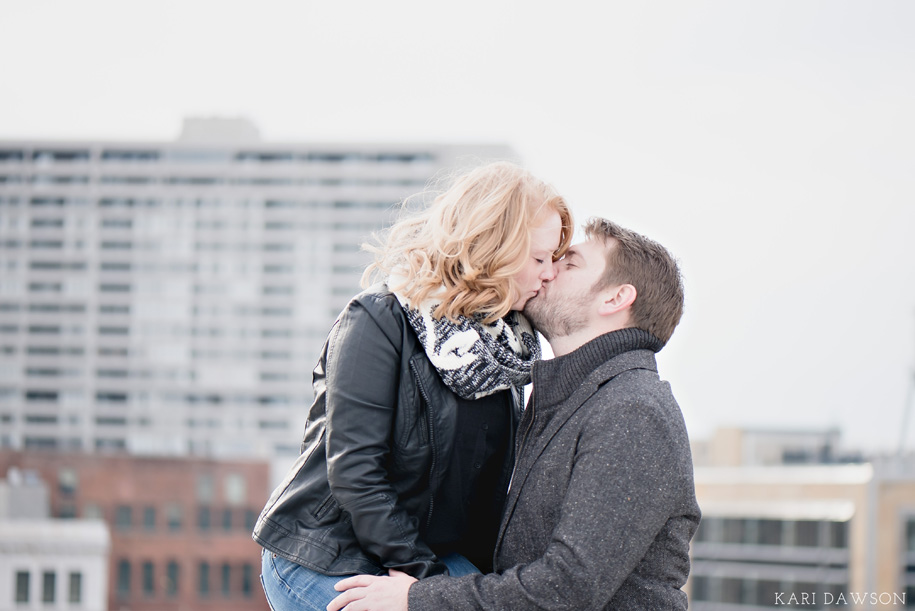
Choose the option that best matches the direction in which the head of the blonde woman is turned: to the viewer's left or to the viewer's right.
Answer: to the viewer's right

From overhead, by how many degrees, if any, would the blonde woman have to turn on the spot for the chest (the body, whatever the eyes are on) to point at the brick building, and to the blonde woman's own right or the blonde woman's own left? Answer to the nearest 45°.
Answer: approximately 135° to the blonde woman's own left

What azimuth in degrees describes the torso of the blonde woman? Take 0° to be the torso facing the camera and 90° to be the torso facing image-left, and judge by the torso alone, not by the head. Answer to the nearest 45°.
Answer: approximately 315°
